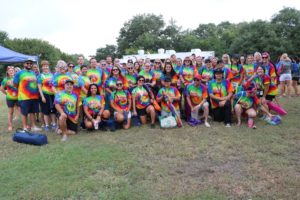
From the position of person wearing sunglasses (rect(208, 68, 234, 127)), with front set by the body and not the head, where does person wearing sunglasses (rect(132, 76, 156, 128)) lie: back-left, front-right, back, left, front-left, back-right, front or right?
right

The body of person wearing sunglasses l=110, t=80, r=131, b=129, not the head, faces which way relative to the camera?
toward the camera

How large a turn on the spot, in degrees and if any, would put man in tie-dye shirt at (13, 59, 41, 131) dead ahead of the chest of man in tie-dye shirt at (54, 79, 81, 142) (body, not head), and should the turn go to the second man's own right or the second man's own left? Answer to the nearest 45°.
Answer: approximately 135° to the second man's own right

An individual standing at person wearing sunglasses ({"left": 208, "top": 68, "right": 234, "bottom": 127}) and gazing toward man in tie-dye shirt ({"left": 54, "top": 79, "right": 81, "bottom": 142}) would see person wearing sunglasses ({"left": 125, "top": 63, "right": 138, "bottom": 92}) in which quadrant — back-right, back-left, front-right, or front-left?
front-right

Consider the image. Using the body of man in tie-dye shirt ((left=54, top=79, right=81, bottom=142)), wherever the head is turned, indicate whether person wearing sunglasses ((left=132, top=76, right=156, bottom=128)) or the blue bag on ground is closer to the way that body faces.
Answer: the blue bag on ground

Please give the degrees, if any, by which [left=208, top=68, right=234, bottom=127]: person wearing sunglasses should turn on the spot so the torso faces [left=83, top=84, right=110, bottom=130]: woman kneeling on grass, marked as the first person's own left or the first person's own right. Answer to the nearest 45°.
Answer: approximately 90° to the first person's own right

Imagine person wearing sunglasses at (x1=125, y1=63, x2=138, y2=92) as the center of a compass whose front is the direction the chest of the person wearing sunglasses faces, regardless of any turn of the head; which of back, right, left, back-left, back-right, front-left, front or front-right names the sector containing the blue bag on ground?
front-right

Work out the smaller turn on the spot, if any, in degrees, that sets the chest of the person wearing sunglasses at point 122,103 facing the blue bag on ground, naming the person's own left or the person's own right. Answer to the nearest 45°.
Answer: approximately 45° to the person's own right

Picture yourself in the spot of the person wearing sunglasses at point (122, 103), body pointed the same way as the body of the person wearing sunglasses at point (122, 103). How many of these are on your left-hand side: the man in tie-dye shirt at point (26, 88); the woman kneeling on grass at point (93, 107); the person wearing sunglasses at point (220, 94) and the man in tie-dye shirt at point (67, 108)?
1

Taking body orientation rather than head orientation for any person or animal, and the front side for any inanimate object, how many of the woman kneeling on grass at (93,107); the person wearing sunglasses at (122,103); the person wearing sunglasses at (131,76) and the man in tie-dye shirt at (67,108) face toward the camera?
4

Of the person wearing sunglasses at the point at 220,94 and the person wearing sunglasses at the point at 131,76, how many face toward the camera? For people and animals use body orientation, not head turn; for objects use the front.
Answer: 2

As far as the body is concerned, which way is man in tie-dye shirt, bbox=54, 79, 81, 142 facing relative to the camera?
toward the camera
